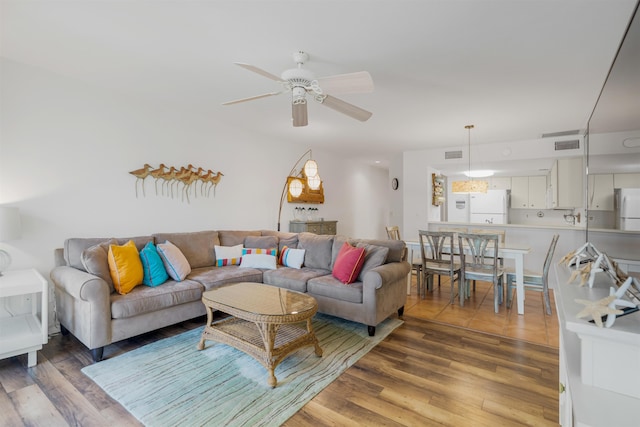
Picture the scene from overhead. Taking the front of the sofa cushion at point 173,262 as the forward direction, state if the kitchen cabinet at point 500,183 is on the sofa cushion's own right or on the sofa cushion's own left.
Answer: on the sofa cushion's own left

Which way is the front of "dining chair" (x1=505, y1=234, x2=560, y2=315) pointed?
to the viewer's left

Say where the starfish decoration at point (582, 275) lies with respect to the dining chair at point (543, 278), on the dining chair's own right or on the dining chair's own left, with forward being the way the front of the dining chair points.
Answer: on the dining chair's own left

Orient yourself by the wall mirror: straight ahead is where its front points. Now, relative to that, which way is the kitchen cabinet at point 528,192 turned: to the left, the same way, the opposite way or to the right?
to the left

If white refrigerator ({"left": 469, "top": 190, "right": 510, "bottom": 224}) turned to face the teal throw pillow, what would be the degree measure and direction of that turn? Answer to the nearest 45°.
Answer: approximately 45° to its right

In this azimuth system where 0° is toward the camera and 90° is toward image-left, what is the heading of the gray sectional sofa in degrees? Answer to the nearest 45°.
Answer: approximately 0°

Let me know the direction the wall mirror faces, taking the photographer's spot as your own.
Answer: facing to the left of the viewer

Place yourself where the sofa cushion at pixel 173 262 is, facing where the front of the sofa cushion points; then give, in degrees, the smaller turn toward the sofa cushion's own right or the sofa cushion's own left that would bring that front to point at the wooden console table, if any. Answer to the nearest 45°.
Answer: approximately 90° to the sofa cushion's own left
